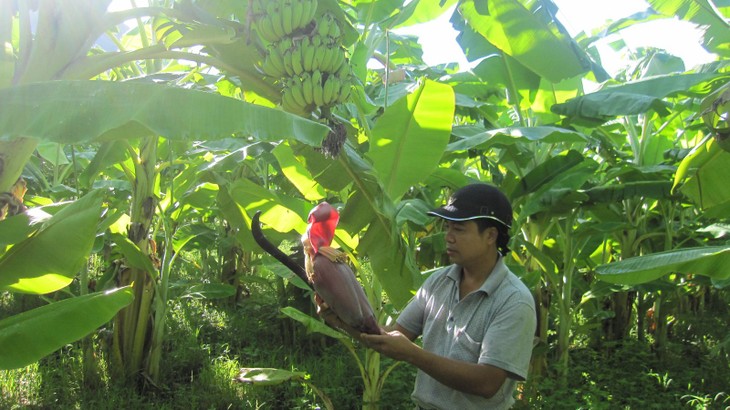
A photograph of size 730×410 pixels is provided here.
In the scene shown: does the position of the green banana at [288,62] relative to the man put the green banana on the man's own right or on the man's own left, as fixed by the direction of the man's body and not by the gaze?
on the man's own right

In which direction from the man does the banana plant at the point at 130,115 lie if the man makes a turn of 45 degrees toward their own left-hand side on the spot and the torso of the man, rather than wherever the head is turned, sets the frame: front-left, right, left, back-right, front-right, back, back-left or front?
right

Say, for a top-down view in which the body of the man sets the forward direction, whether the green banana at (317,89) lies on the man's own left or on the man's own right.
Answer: on the man's own right

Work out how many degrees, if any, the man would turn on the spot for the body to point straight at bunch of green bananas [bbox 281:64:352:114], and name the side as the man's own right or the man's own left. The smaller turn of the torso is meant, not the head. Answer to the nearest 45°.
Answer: approximately 90° to the man's own right
